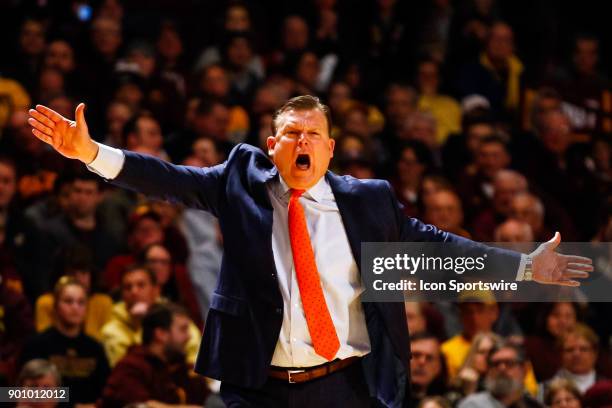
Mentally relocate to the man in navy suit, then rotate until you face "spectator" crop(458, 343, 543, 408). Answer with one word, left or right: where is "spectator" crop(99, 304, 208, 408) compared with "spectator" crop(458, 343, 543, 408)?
left

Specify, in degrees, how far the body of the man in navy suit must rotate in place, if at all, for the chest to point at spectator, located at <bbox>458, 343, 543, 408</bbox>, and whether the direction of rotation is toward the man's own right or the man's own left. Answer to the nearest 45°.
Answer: approximately 135° to the man's own left

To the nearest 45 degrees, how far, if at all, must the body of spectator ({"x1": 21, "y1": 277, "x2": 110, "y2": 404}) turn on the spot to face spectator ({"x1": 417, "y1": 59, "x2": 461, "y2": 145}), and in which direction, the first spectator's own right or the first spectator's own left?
approximately 135° to the first spectator's own left

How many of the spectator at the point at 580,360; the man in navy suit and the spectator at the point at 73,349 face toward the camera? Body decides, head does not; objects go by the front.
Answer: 3

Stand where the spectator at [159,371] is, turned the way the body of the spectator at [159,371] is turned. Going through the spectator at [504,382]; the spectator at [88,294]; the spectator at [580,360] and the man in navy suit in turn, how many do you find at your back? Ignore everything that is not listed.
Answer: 1

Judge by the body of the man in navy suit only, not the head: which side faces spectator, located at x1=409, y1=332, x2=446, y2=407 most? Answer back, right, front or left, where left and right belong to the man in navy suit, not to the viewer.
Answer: back

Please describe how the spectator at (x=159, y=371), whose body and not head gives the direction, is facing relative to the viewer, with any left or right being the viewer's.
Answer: facing the viewer and to the right of the viewer
